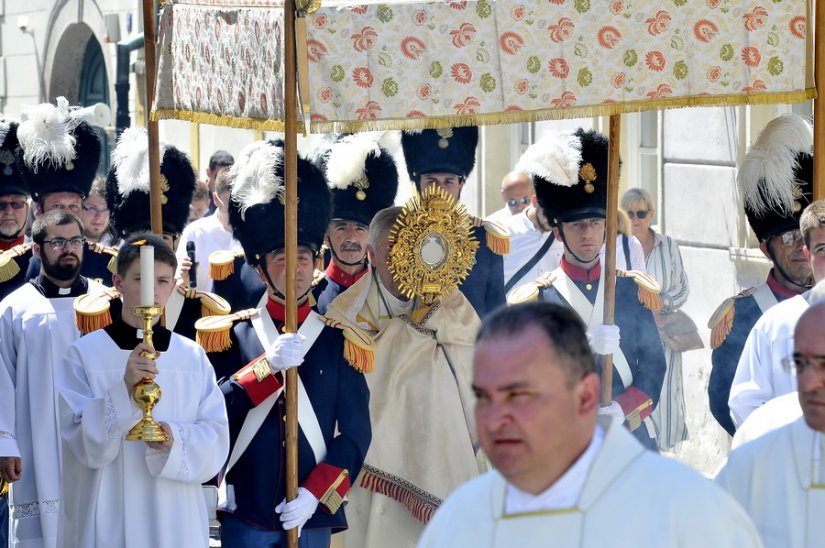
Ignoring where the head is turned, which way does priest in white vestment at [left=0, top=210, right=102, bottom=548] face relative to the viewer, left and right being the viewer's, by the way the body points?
facing the viewer and to the right of the viewer

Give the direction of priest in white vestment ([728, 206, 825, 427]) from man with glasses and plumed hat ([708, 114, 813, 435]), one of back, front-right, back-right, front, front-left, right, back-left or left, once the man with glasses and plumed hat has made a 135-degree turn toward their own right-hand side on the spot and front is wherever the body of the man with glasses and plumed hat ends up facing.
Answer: left

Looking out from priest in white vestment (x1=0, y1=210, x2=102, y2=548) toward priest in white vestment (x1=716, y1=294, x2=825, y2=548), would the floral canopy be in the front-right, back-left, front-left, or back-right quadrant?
front-left

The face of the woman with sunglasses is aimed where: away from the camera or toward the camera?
toward the camera

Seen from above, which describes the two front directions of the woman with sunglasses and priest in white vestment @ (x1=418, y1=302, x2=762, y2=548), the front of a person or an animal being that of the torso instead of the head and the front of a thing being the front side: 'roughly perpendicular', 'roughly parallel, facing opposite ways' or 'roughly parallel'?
roughly parallel

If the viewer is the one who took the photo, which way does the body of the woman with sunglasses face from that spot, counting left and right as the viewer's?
facing the viewer and to the left of the viewer

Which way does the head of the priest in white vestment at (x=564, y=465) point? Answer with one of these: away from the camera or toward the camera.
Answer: toward the camera

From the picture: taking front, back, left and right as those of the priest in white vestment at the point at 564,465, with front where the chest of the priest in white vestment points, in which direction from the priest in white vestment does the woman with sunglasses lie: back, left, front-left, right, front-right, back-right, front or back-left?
back-right

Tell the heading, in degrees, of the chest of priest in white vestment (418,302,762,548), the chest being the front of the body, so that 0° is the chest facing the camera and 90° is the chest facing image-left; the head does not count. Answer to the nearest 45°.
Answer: approximately 45°

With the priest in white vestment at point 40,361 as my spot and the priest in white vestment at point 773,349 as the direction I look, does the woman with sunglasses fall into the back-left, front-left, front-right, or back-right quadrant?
front-left

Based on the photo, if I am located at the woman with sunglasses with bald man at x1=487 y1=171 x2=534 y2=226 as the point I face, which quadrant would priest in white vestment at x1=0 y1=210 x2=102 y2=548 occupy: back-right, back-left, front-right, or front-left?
front-left

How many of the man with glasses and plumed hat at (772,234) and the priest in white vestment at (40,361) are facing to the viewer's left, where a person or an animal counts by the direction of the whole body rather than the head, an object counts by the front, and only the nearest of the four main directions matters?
0

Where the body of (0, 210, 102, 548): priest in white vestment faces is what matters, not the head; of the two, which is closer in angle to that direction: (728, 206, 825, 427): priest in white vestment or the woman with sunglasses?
the priest in white vestment
